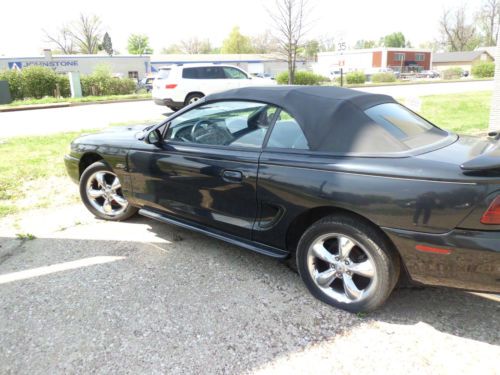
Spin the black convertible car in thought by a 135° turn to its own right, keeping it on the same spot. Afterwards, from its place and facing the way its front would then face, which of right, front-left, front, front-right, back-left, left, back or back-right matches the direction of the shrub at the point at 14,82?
back-left

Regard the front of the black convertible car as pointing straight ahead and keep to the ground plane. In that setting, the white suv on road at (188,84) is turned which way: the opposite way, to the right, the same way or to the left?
to the right

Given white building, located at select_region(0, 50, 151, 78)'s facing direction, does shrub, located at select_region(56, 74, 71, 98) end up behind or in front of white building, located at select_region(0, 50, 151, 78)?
in front

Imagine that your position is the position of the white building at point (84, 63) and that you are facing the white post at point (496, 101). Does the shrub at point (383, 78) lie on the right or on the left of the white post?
left

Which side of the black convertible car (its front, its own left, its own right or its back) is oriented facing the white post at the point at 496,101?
right

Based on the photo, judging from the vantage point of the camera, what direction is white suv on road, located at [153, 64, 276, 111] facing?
facing away from the viewer and to the right of the viewer

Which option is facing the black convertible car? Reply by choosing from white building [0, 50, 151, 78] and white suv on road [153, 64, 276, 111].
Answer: the white building

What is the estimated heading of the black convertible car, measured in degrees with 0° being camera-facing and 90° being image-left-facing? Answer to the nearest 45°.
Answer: approximately 135°

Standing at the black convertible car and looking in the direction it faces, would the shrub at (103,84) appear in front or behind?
in front

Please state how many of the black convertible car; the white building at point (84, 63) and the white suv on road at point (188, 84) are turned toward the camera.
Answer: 1

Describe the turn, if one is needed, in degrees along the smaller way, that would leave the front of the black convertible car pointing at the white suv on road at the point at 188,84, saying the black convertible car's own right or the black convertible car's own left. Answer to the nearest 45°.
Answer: approximately 45° to the black convertible car's own right

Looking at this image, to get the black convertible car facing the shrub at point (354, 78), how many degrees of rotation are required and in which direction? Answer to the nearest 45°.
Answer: approximately 45° to its right
